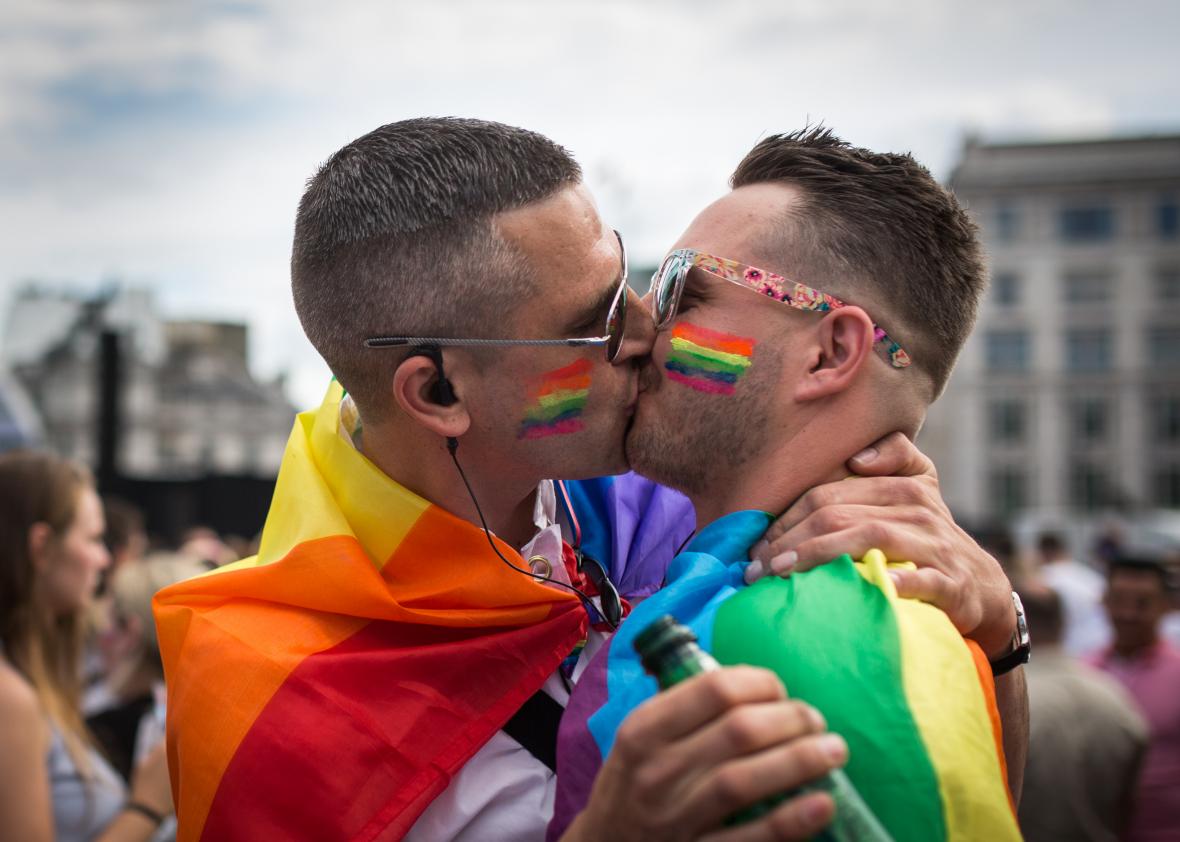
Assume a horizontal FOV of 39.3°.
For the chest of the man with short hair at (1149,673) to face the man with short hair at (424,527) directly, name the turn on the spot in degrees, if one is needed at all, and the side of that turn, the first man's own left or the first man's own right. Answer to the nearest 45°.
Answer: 0° — they already face them

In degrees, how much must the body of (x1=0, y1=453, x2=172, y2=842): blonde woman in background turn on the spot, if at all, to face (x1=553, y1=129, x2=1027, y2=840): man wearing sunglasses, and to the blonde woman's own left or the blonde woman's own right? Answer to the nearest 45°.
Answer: approximately 45° to the blonde woman's own right

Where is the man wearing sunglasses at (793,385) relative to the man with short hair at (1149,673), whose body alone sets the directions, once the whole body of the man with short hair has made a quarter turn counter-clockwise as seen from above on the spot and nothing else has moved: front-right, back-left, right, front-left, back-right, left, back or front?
right

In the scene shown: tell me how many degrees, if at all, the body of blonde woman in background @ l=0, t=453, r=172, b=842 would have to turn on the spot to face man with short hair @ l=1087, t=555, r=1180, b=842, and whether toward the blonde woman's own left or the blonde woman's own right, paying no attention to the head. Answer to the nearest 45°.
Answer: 0° — they already face them

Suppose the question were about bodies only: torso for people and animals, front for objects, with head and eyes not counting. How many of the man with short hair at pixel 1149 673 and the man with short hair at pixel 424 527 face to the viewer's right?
1

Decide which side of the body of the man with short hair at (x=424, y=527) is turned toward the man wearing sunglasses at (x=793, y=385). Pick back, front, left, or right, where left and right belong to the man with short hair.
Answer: front

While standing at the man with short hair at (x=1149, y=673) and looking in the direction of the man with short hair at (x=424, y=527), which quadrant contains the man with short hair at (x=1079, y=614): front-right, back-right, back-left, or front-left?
back-right

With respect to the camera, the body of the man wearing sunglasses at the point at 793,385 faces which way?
to the viewer's left

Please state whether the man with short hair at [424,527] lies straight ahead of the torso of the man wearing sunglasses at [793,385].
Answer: yes

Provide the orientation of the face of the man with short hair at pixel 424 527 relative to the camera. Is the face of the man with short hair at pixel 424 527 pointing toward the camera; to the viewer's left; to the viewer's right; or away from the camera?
to the viewer's right

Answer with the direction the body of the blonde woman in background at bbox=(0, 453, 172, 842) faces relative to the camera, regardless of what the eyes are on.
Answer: to the viewer's right

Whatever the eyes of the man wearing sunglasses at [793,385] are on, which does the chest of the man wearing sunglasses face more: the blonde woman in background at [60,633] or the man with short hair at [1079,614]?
the blonde woman in background

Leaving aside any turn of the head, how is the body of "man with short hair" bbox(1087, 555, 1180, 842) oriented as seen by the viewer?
toward the camera
